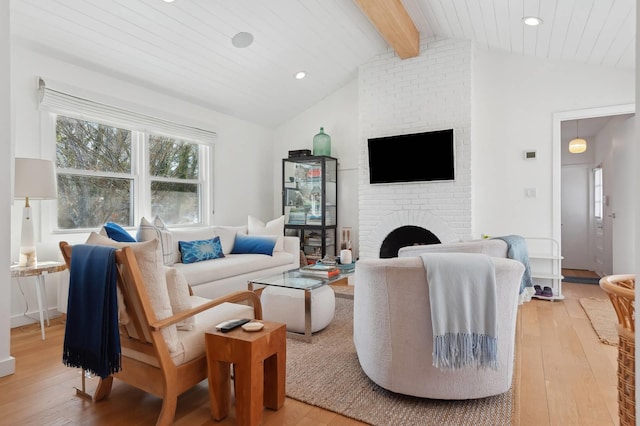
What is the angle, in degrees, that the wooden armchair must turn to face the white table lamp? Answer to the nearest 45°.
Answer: approximately 90° to its left

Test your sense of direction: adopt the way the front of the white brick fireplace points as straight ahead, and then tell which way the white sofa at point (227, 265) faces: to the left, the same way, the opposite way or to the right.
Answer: to the left

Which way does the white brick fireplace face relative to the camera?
toward the camera

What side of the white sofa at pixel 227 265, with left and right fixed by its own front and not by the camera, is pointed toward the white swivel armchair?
front

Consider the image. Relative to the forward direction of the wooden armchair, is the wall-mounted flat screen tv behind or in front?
in front

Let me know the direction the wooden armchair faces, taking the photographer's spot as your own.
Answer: facing away from the viewer and to the right of the viewer

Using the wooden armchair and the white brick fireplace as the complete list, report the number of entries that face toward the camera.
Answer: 1

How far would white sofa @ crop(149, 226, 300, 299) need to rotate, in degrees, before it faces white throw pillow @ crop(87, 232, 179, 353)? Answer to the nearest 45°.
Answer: approximately 45° to its right

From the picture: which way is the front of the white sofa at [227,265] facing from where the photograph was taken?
facing the viewer and to the right of the viewer

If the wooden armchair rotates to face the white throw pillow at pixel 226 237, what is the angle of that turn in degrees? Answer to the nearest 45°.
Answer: approximately 45° to its left
